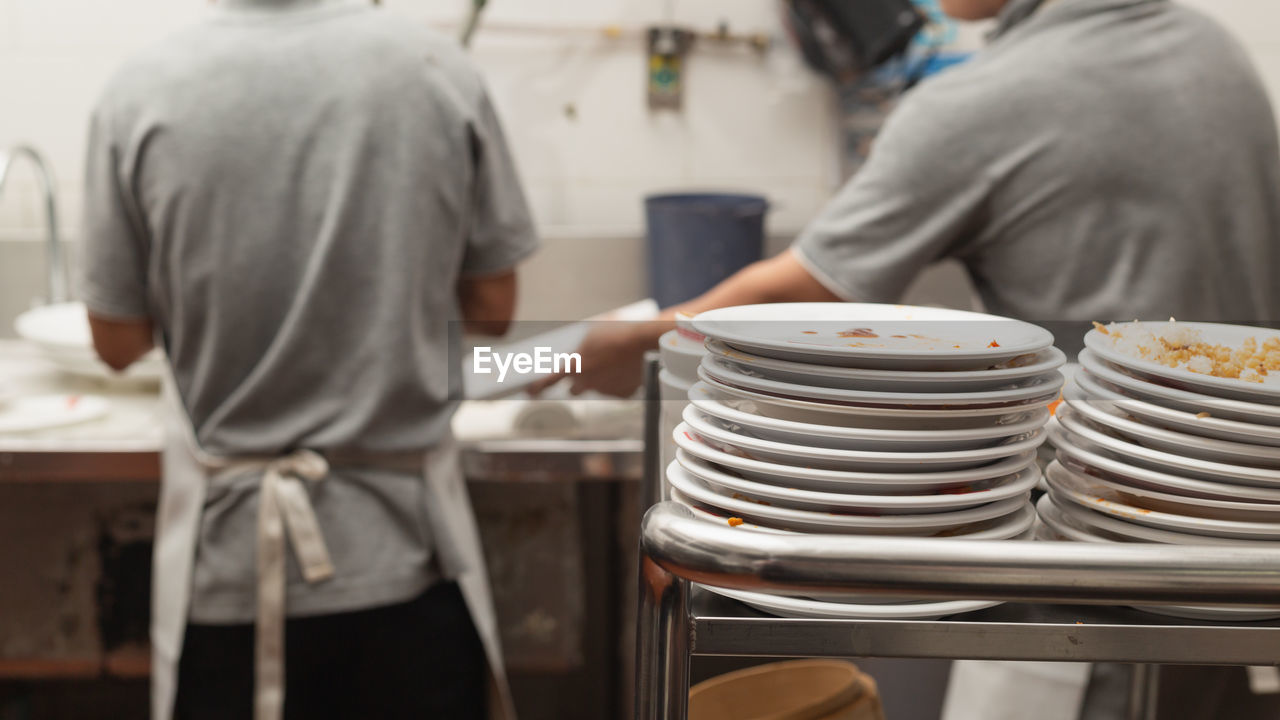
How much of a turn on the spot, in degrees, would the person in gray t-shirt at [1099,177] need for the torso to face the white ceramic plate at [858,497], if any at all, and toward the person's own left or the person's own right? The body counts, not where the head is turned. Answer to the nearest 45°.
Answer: approximately 135° to the person's own left

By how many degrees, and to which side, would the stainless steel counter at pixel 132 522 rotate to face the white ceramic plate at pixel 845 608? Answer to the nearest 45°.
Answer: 0° — it already faces it

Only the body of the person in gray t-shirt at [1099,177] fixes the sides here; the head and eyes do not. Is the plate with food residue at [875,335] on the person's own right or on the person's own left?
on the person's own left

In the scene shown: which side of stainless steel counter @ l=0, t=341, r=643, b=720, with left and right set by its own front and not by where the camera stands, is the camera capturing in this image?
front

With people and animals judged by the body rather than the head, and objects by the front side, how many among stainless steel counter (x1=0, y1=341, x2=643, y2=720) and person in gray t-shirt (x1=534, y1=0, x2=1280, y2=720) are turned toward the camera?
1

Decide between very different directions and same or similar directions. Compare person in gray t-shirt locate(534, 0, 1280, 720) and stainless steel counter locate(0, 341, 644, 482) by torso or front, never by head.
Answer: very different directions

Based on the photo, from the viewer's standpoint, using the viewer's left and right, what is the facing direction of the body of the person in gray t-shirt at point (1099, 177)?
facing away from the viewer and to the left of the viewer

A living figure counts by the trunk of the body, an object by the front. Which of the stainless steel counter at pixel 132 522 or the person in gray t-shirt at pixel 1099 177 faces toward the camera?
the stainless steel counter

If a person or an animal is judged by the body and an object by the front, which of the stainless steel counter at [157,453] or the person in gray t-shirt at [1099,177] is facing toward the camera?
the stainless steel counter

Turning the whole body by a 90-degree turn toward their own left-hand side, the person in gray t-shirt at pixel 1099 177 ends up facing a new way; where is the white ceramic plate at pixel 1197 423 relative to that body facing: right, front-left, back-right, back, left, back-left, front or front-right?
front-left

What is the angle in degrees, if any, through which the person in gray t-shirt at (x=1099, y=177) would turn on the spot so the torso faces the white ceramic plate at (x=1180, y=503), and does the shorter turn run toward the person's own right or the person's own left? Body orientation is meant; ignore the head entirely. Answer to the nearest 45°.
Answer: approximately 135° to the person's own left

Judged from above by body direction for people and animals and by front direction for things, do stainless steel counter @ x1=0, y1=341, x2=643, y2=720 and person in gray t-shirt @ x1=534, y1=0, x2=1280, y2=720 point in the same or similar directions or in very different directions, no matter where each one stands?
very different directions

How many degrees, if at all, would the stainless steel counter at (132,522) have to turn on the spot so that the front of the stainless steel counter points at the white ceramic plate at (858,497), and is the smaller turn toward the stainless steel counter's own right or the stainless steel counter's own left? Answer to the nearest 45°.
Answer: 0° — it already faces it
